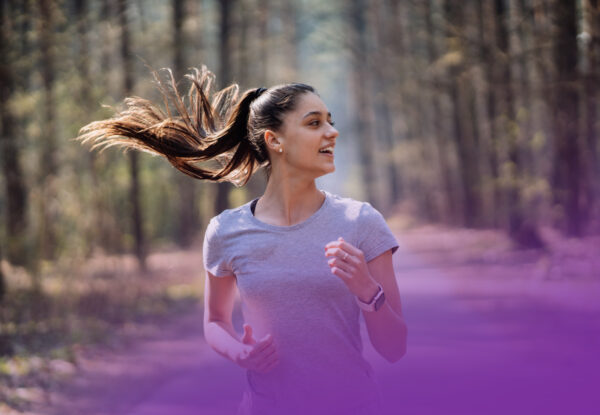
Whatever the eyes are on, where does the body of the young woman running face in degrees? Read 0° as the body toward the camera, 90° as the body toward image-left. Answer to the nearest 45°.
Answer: approximately 0°
